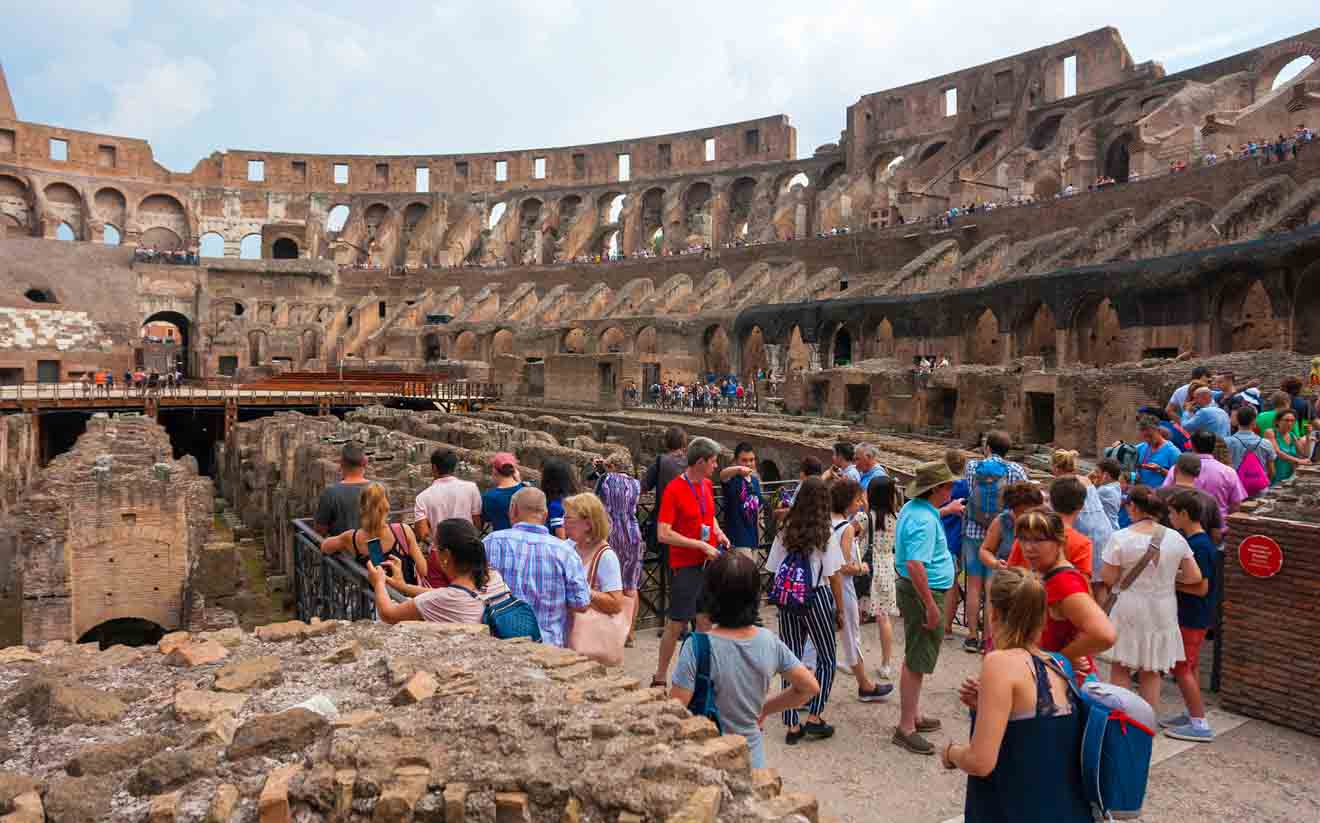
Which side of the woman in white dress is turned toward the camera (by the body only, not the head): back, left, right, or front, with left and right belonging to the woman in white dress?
back

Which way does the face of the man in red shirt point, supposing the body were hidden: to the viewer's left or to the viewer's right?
to the viewer's right

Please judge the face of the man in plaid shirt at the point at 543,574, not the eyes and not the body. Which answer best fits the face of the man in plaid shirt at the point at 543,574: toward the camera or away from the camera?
away from the camera

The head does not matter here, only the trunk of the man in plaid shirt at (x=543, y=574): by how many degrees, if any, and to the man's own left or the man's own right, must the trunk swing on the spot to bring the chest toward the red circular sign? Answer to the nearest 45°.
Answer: approximately 90° to the man's own right

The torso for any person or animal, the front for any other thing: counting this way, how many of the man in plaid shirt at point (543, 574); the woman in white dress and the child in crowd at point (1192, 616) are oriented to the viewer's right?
0

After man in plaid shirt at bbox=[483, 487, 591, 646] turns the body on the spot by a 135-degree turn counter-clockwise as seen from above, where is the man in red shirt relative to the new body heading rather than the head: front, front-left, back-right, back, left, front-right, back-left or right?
back

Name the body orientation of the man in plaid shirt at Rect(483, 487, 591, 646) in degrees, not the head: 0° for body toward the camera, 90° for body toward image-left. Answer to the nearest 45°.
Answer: approximately 180°

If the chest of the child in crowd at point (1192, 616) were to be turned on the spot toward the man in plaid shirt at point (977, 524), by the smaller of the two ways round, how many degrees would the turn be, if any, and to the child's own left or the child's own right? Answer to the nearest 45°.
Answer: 0° — they already face them

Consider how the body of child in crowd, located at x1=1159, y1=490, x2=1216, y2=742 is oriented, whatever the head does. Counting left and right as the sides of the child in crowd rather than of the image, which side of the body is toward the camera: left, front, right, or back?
left
